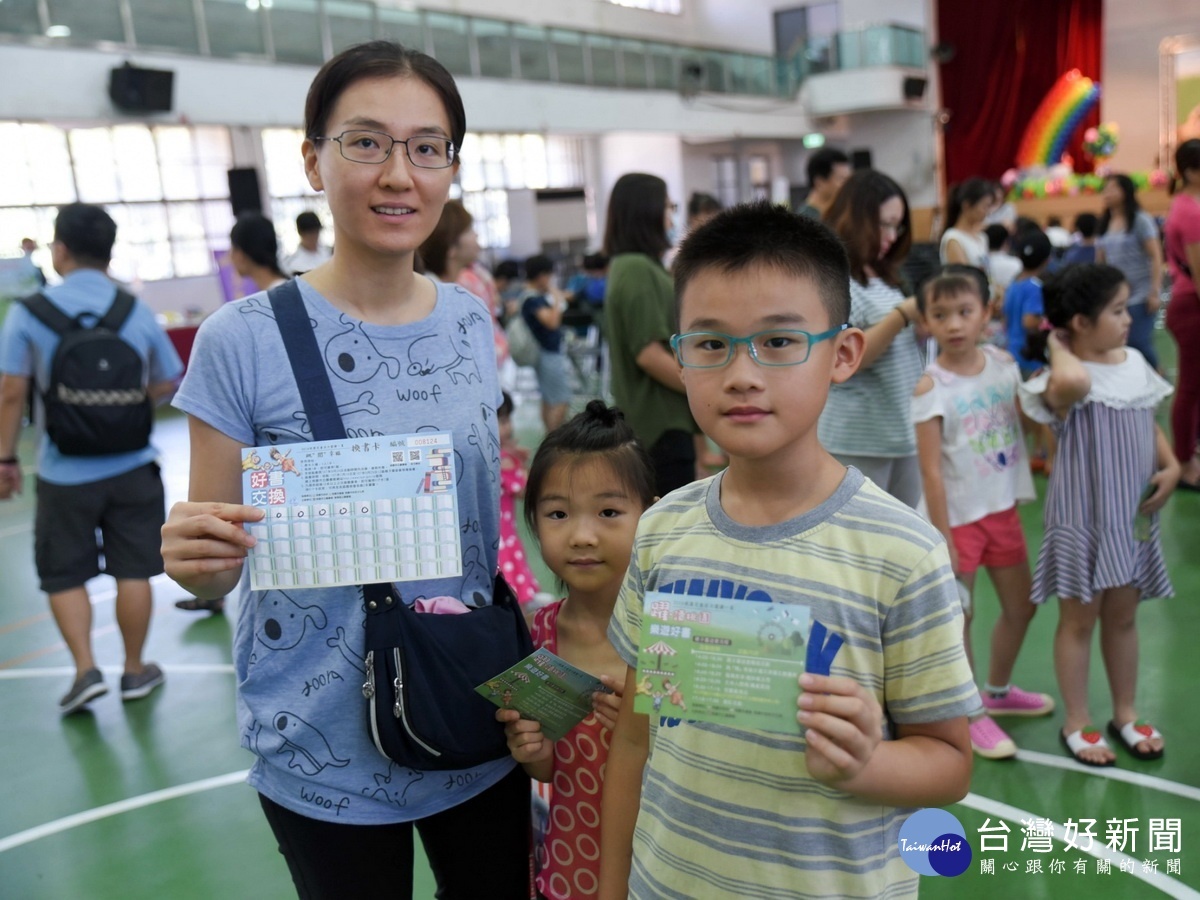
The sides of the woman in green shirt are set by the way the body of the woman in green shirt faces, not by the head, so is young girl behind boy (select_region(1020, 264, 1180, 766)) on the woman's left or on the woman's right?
on the woman's right

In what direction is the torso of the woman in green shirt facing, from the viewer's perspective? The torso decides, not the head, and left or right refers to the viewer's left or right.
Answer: facing away from the viewer and to the right of the viewer

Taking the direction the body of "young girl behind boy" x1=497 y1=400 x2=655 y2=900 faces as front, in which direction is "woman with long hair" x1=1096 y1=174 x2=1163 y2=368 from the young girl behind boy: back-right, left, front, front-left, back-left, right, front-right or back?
back-left

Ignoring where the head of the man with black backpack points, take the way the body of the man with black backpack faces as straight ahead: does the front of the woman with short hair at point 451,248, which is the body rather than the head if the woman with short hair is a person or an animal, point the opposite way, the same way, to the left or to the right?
to the right

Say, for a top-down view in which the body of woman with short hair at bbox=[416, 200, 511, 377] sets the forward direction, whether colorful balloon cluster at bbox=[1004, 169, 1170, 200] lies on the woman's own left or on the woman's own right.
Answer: on the woman's own left

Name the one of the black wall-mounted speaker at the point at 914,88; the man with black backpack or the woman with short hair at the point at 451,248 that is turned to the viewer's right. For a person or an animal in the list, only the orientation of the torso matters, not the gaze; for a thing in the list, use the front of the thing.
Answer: the woman with short hair

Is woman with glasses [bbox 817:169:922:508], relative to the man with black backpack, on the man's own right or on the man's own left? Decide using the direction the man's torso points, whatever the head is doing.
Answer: on the man's own right

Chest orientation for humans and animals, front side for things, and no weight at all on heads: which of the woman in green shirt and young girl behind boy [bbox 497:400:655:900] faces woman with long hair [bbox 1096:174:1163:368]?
the woman in green shirt

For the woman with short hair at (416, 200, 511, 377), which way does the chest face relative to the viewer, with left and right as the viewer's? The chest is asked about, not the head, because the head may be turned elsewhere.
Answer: facing to the right of the viewer
